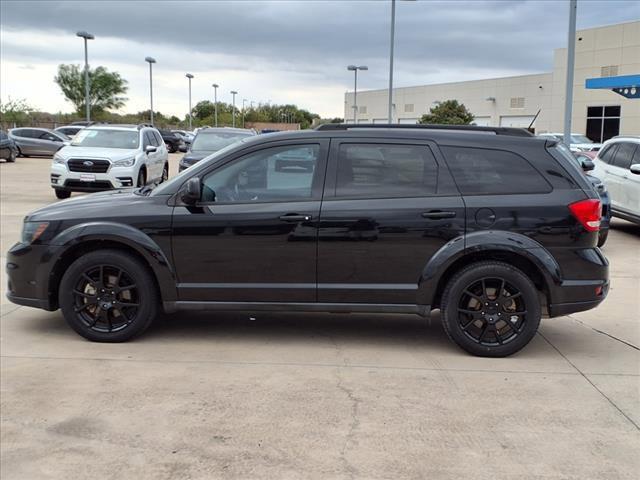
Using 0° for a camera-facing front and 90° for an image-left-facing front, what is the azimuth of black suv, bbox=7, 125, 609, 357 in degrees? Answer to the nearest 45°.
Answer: approximately 90°

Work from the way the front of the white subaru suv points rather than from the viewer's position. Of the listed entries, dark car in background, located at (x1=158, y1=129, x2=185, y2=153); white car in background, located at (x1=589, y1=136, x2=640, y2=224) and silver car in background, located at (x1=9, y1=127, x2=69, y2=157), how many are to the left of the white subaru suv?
1
